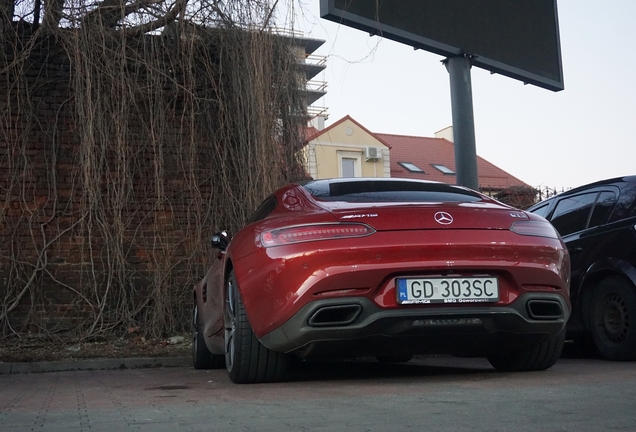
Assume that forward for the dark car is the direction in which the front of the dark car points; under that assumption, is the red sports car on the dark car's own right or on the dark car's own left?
on the dark car's own left

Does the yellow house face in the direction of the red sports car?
yes

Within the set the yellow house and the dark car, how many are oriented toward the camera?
1

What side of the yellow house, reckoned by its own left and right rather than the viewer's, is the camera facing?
front

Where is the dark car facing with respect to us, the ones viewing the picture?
facing away from the viewer and to the left of the viewer

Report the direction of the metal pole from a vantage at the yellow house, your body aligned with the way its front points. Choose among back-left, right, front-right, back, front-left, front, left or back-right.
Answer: front

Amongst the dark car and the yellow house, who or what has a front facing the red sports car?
the yellow house

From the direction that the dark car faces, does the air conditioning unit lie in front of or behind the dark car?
in front

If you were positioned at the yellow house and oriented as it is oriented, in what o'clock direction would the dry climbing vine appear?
The dry climbing vine is roughly at 12 o'clock from the yellow house.

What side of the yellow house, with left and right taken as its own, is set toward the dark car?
front

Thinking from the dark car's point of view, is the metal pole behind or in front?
in front
